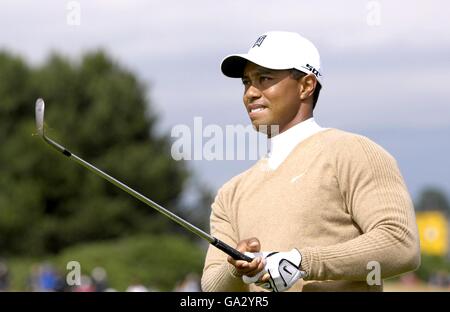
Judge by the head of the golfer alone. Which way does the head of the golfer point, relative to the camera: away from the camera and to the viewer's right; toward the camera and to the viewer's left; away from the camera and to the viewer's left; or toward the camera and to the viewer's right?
toward the camera and to the viewer's left

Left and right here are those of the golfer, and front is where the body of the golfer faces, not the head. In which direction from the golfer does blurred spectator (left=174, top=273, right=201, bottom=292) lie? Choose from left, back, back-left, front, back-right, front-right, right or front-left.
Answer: back-right

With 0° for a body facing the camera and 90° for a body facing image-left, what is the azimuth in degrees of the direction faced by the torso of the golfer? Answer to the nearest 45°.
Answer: approximately 45°
